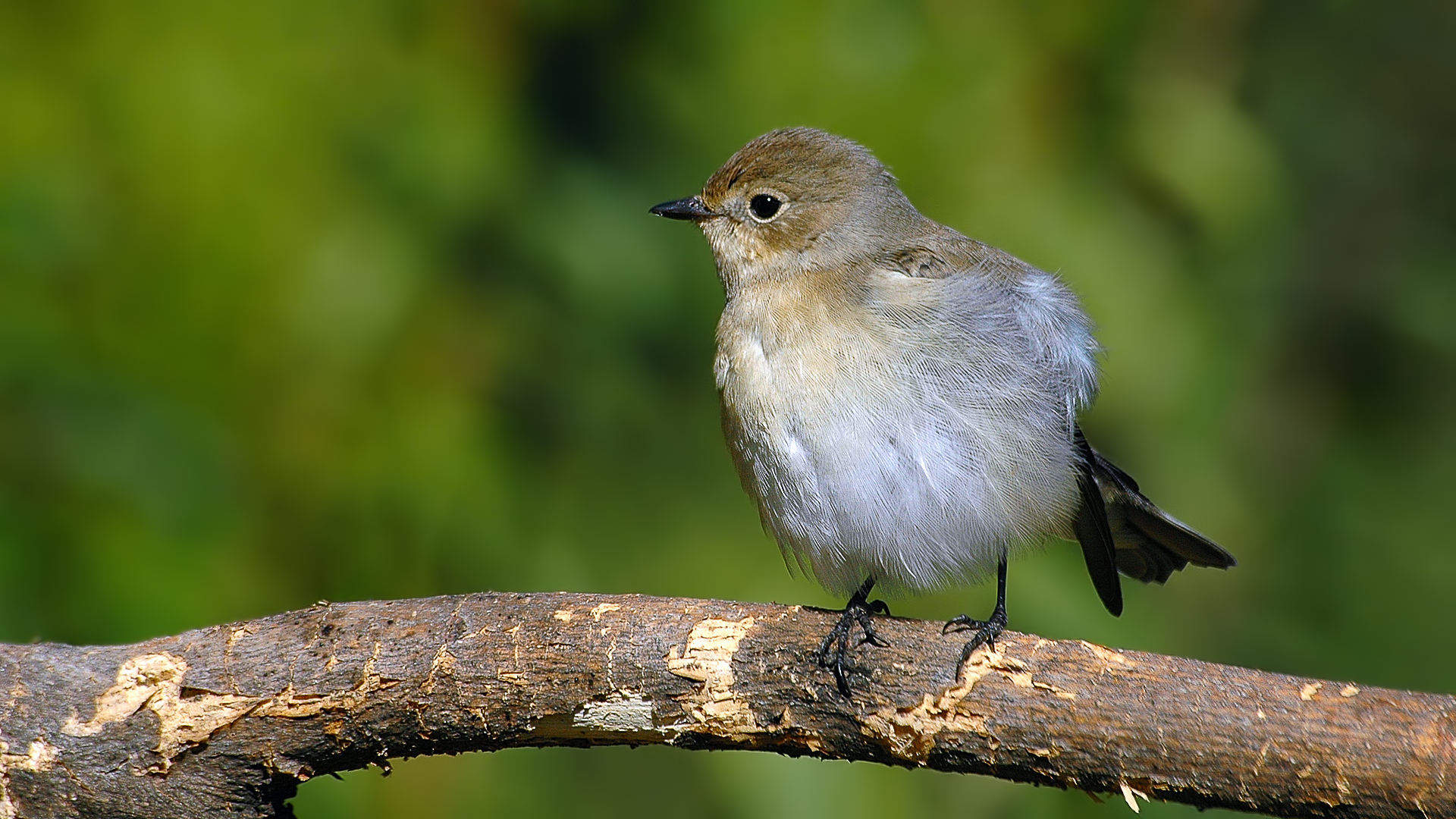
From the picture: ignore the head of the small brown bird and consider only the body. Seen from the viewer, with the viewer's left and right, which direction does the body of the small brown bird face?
facing the viewer and to the left of the viewer
